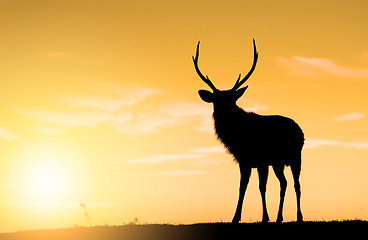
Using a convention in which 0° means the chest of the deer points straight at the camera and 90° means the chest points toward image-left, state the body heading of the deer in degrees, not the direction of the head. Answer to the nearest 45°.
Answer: approximately 45°
